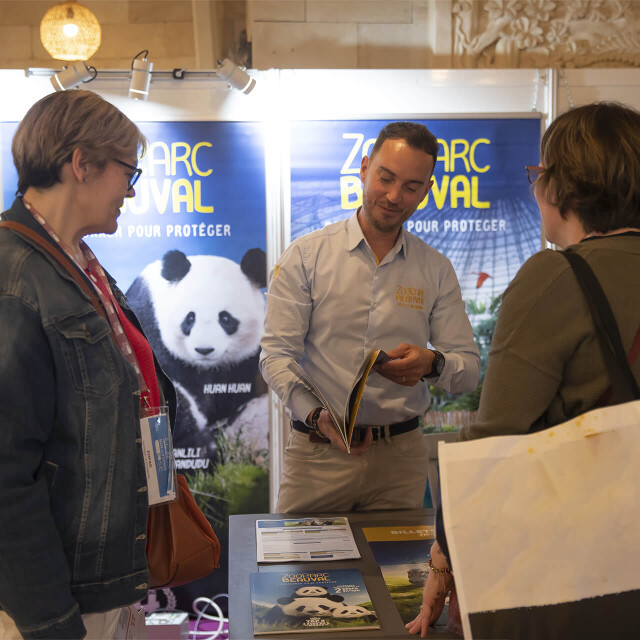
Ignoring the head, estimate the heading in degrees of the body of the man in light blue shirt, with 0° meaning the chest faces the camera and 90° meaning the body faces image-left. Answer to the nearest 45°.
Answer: approximately 0°

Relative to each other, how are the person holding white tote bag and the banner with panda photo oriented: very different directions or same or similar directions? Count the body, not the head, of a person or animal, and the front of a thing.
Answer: very different directions

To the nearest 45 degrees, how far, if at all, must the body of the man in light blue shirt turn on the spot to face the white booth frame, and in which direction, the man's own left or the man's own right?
approximately 180°

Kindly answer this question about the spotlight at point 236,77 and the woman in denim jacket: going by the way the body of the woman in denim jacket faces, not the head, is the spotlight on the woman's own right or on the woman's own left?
on the woman's own left

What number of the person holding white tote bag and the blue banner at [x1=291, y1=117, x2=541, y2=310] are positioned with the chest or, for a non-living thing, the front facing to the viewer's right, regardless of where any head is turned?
0

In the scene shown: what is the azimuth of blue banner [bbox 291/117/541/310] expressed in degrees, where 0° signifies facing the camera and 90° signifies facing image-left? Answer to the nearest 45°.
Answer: approximately 0°

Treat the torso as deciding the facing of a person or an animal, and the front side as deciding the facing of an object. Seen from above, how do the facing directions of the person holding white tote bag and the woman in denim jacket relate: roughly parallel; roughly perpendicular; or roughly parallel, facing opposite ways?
roughly perpendicular

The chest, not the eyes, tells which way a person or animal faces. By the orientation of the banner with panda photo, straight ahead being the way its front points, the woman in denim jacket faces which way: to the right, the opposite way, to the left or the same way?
to the left

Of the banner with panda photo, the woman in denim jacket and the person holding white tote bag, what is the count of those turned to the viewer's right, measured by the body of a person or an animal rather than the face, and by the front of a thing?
1

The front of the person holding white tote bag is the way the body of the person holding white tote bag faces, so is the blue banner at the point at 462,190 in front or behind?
in front

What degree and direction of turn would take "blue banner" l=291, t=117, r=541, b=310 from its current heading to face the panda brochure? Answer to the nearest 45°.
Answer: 0° — it already faces it

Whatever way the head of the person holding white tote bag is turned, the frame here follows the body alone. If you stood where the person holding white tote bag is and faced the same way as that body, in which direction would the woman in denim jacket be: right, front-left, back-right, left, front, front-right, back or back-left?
front-left

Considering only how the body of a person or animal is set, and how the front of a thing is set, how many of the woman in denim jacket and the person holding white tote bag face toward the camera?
0

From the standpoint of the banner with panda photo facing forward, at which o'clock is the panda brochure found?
The panda brochure is roughly at 12 o'clock from the banner with panda photo.

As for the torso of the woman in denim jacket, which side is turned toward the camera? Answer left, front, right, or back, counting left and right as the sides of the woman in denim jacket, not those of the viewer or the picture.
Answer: right

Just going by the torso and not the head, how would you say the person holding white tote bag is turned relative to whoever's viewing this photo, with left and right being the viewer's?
facing away from the viewer and to the left of the viewer
